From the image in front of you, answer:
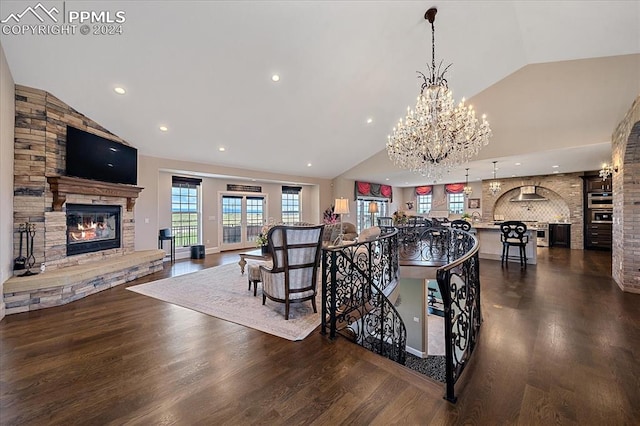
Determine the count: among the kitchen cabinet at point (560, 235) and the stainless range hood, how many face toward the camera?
2

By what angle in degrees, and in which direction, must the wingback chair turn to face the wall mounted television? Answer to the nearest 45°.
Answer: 0° — it already faces it

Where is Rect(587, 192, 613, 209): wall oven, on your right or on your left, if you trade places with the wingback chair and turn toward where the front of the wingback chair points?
on your right

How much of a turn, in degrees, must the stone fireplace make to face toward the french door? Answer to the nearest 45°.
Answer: approximately 90° to its left

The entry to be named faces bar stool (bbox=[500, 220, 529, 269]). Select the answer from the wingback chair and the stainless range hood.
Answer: the stainless range hood

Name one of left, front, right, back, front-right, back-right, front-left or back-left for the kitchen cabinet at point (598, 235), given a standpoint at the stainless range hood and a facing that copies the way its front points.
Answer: left

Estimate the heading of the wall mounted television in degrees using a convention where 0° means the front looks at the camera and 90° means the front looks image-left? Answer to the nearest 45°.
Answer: approximately 315°

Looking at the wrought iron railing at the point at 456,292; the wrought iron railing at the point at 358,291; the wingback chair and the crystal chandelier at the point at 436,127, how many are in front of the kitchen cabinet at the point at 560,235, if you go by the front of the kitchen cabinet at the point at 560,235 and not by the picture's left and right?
4

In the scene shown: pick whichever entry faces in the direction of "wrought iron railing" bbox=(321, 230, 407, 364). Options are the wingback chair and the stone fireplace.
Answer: the stone fireplace

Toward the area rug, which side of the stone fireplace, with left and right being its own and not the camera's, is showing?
front

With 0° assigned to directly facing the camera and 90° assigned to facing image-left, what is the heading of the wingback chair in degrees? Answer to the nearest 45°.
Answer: approximately 135°

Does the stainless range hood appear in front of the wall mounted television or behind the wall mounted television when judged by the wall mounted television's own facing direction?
in front
